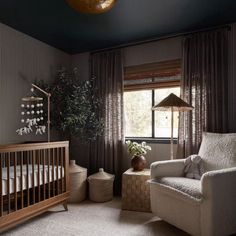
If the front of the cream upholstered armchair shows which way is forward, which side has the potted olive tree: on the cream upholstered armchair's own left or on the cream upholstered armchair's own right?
on the cream upholstered armchair's own right

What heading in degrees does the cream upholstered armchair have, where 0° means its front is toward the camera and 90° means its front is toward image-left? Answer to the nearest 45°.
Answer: approximately 45°

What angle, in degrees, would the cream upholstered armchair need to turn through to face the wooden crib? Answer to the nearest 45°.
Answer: approximately 45° to its right

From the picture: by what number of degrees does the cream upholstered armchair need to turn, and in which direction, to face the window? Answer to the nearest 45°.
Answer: approximately 90° to its right

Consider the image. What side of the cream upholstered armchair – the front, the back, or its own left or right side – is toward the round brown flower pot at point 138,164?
right

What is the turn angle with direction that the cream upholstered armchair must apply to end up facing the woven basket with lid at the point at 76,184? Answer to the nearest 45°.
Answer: approximately 45° to its right

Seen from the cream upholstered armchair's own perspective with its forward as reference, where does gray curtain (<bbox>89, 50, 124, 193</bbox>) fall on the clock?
The gray curtain is roughly at 3 o'clock from the cream upholstered armchair.
